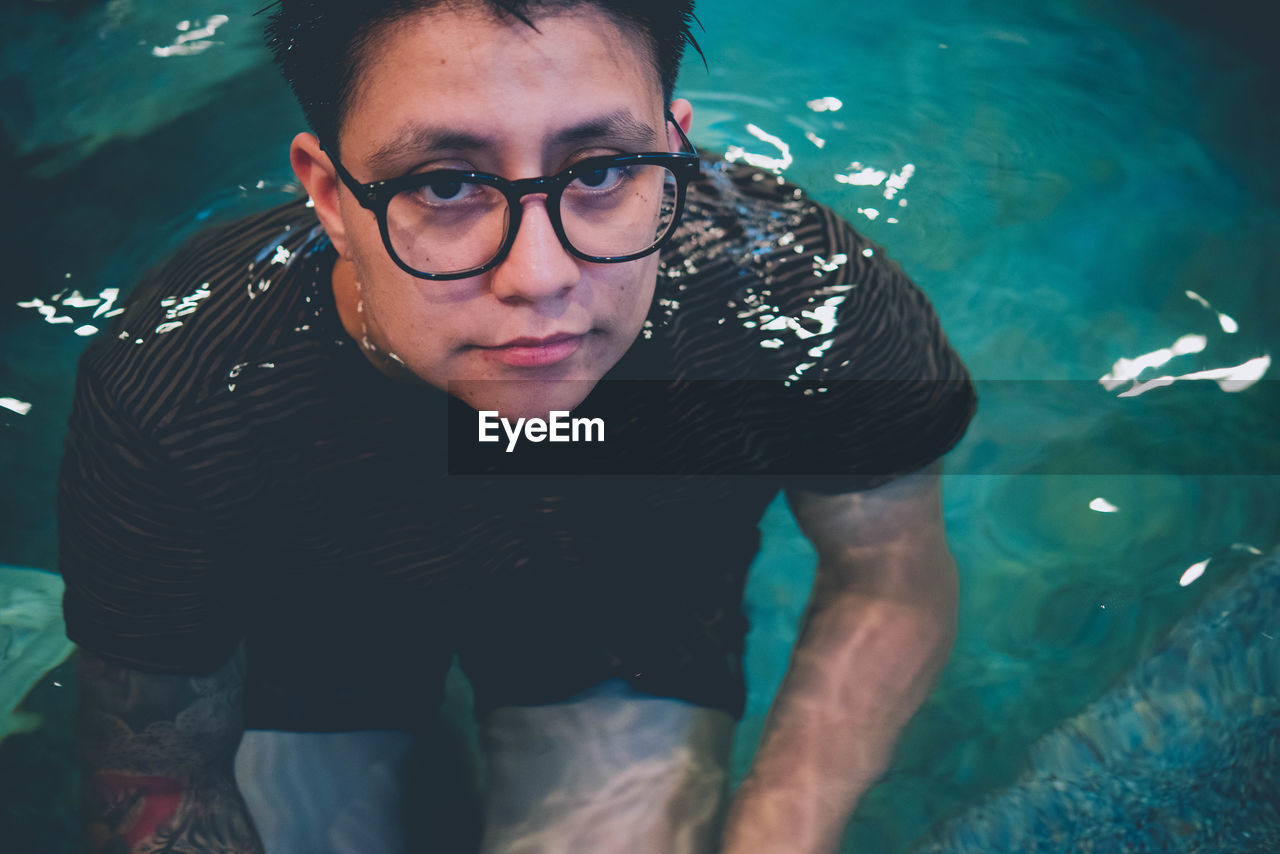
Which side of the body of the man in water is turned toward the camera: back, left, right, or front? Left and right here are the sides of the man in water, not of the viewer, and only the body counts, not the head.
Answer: front

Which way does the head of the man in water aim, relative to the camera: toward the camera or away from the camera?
toward the camera
